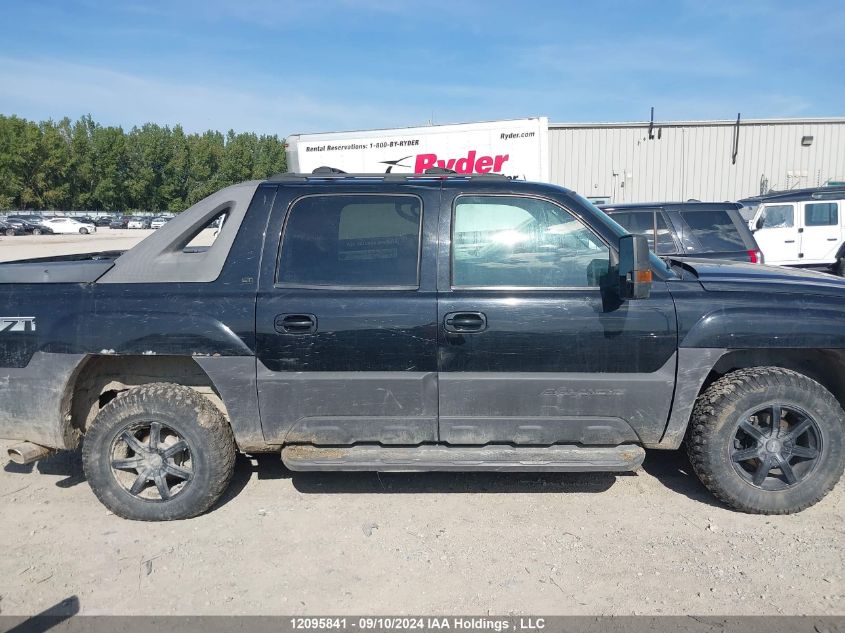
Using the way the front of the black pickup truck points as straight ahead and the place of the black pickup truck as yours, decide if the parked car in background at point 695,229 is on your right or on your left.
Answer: on your left

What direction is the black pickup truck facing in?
to the viewer's right

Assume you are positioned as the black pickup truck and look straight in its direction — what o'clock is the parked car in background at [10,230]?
The parked car in background is roughly at 8 o'clock from the black pickup truck.

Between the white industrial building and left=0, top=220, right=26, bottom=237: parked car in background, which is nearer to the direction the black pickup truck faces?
the white industrial building

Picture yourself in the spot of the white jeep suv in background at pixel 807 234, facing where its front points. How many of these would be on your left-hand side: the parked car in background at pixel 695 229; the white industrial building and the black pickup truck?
2

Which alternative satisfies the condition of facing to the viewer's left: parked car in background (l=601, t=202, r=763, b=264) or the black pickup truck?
the parked car in background

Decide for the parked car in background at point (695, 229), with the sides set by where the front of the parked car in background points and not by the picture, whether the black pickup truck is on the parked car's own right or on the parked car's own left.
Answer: on the parked car's own left

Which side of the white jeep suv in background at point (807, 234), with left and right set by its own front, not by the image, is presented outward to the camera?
left

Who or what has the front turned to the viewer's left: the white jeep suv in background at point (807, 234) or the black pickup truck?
the white jeep suv in background

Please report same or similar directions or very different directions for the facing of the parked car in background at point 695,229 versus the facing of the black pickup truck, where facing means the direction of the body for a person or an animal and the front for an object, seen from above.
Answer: very different directions
